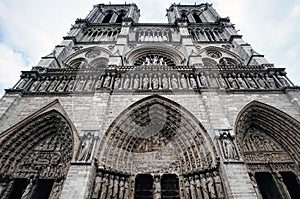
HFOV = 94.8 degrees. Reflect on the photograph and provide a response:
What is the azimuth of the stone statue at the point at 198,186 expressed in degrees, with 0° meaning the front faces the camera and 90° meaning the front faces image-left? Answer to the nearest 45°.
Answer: approximately 45°

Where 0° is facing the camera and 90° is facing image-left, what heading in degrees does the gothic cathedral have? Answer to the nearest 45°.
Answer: approximately 0°

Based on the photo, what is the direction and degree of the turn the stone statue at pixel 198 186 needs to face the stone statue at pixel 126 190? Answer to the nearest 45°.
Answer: approximately 45° to its right
